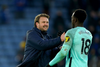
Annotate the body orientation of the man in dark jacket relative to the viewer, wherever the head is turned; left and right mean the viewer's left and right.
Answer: facing the viewer and to the right of the viewer
